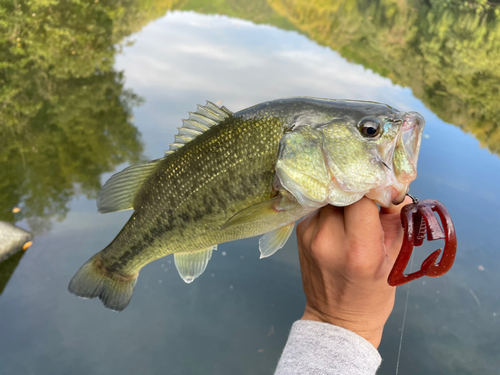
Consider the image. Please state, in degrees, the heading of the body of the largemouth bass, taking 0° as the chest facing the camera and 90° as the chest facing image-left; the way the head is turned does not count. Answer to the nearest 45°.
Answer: approximately 270°
